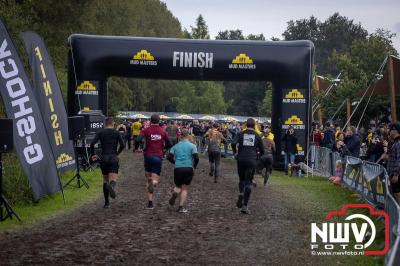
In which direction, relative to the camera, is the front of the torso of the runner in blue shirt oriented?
away from the camera

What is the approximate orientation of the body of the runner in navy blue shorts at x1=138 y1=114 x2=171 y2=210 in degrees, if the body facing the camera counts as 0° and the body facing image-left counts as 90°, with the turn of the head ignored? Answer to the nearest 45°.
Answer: approximately 180°

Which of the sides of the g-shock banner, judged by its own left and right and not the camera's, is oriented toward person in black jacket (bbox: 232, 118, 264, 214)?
left

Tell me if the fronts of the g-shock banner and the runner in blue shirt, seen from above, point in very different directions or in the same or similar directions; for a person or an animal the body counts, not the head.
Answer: very different directions

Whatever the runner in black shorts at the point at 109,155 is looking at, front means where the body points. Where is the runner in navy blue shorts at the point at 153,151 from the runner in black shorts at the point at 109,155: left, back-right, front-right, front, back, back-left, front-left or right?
right

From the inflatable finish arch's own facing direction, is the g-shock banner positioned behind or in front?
in front

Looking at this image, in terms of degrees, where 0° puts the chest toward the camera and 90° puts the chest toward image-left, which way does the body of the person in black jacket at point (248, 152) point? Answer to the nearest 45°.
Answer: approximately 180°

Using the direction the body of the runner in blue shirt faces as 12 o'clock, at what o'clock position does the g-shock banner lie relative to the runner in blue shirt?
The g-shock banner is roughly at 9 o'clock from the runner in blue shirt.

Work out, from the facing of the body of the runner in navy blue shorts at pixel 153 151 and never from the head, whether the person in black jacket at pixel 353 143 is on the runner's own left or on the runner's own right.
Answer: on the runner's own right

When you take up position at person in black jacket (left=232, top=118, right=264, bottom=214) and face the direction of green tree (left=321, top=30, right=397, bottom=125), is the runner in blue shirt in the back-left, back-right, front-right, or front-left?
back-left

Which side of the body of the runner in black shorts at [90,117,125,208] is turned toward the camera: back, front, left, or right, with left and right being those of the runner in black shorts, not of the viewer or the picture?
back

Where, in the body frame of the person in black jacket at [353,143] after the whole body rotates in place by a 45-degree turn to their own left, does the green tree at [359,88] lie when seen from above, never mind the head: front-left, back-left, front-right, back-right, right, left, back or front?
back

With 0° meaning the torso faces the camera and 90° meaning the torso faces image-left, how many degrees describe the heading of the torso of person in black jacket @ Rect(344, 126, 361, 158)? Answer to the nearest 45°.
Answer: approximately 45°
